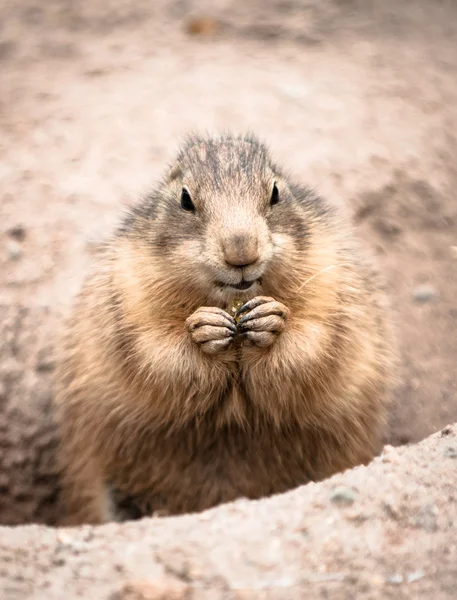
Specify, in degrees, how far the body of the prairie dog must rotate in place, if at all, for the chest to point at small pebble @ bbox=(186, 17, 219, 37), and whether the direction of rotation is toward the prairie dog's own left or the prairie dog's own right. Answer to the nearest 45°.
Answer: approximately 180°

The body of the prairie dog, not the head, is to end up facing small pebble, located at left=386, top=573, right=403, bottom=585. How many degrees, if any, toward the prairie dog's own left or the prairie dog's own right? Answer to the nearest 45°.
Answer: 0° — it already faces it

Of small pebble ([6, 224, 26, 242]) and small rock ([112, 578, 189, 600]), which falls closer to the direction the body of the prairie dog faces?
the small rock

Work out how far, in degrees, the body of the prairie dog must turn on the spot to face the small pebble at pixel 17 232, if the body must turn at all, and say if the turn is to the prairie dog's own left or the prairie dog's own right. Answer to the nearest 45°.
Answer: approximately 135° to the prairie dog's own right

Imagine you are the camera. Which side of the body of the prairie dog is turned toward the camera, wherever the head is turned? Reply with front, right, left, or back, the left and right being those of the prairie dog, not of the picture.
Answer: front

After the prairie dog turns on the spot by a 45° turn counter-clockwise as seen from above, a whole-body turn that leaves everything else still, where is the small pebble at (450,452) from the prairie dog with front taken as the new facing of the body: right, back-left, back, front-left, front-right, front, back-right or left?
front

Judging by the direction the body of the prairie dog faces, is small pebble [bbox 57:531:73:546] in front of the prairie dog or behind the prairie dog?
in front
